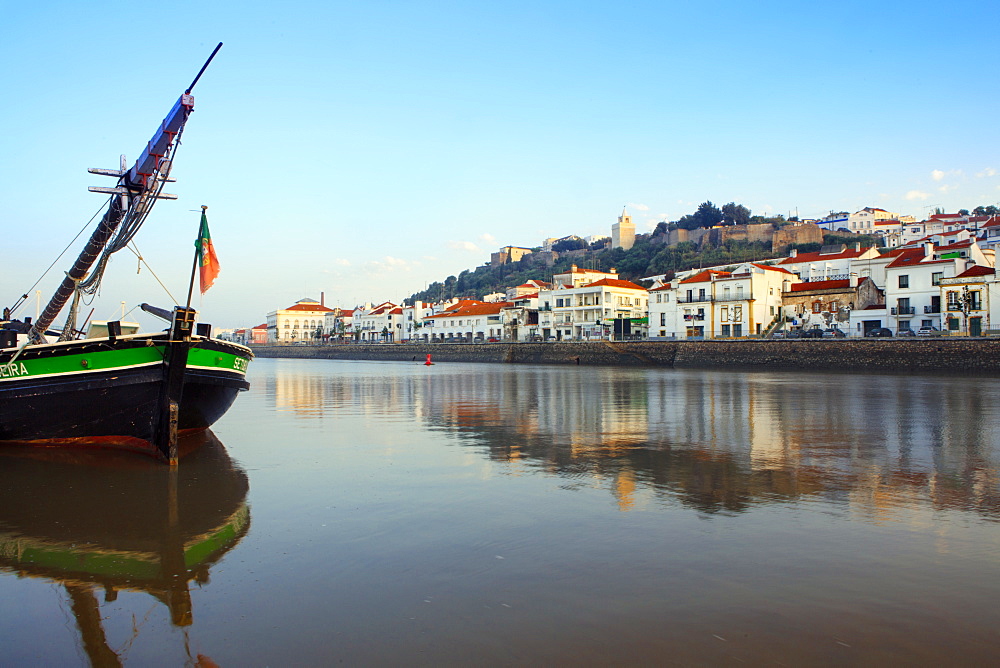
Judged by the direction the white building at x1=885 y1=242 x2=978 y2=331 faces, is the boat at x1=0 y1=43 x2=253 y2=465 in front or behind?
in front

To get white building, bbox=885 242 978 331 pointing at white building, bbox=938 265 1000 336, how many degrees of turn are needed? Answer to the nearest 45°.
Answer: approximately 45° to its left

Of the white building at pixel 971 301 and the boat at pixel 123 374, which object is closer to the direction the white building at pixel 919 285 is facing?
the boat

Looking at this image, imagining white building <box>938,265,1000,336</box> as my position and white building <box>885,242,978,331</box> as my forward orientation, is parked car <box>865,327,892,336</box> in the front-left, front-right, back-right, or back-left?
front-left

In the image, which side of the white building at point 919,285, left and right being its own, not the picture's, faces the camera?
front
